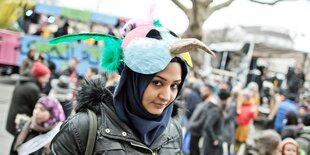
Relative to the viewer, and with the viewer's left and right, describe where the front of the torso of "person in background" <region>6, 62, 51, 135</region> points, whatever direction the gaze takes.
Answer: facing to the right of the viewer

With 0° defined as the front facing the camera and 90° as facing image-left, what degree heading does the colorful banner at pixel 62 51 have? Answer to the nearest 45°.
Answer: approximately 0°
